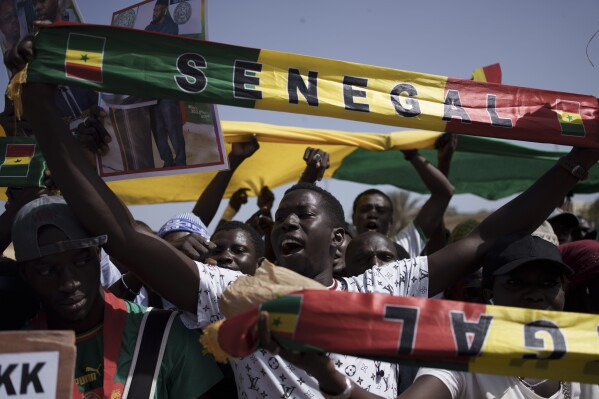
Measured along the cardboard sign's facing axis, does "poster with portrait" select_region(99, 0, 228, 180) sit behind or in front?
behind

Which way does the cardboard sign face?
toward the camera

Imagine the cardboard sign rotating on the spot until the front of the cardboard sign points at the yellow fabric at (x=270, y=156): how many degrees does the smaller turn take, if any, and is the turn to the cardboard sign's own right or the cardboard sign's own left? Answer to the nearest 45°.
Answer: approximately 135° to the cardboard sign's own left
